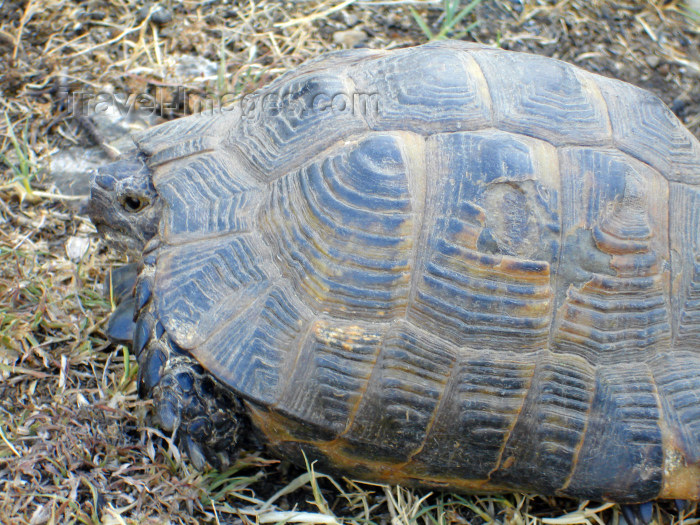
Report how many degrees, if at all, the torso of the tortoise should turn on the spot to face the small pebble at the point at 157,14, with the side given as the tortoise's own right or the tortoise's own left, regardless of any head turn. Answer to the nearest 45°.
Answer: approximately 45° to the tortoise's own right

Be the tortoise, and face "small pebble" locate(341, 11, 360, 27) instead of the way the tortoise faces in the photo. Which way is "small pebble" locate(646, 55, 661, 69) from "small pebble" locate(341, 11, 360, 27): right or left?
right

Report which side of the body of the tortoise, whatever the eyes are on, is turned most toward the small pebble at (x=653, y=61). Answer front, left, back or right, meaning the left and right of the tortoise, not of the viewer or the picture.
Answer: right

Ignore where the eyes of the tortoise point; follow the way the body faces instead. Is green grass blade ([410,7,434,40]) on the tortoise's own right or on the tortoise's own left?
on the tortoise's own right

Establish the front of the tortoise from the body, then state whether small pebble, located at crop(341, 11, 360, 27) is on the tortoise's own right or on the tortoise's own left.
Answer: on the tortoise's own right

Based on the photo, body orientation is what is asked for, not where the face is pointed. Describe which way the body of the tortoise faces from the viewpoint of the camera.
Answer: to the viewer's left

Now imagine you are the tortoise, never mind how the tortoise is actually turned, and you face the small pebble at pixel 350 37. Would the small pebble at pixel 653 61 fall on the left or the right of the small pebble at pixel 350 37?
right

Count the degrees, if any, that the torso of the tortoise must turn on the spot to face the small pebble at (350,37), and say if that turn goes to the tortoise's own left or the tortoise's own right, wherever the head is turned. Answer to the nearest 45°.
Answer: approximately 90° to the tortoise's own right
